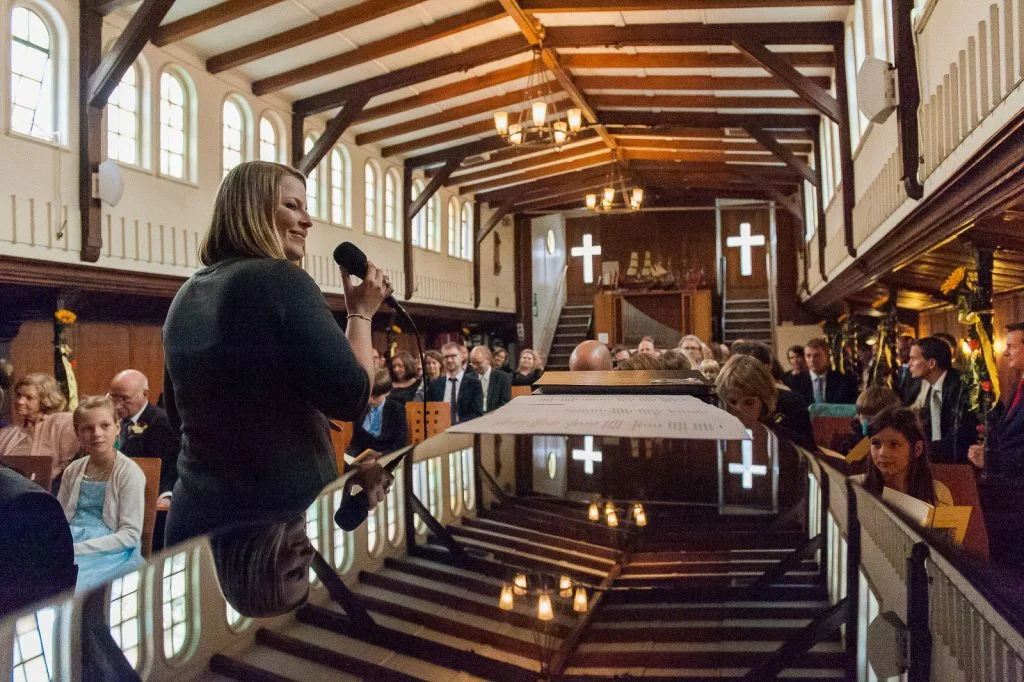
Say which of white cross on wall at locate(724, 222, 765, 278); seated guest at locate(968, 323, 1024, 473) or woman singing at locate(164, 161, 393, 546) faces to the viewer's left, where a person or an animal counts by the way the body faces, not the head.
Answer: the seated guest

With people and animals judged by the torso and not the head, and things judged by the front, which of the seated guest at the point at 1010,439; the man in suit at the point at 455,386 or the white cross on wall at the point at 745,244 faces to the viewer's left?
the seated guest

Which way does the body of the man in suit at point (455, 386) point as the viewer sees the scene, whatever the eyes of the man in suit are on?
toward the camera

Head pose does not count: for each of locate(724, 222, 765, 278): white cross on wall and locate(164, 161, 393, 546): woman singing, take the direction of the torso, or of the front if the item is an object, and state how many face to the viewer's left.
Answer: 0

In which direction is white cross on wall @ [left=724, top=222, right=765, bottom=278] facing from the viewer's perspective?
toward the camera

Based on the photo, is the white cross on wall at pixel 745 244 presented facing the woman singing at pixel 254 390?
yes

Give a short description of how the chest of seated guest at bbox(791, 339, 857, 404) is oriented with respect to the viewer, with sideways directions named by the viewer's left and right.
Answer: facing the viewer and to the left of the viewer

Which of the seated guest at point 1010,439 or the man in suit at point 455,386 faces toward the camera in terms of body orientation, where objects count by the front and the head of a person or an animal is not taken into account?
the man in suit

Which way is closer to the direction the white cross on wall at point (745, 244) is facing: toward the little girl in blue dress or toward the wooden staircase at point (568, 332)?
the little girl in blue dress

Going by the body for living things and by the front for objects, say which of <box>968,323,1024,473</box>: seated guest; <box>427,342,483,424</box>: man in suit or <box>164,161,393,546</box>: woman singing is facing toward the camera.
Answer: the man in suit

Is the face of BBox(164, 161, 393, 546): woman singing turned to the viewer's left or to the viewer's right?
to the viewer's right

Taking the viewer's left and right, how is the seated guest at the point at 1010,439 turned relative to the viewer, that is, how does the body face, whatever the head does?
facing to the left of the viewer

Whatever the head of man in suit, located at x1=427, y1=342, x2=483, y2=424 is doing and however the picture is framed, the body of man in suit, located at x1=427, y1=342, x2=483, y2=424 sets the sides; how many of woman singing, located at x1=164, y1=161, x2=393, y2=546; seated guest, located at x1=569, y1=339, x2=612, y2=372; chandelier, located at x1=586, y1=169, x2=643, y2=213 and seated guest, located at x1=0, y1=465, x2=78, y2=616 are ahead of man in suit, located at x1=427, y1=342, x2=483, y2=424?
3

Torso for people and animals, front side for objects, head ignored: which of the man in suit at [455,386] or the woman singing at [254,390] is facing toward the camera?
the man in suit
